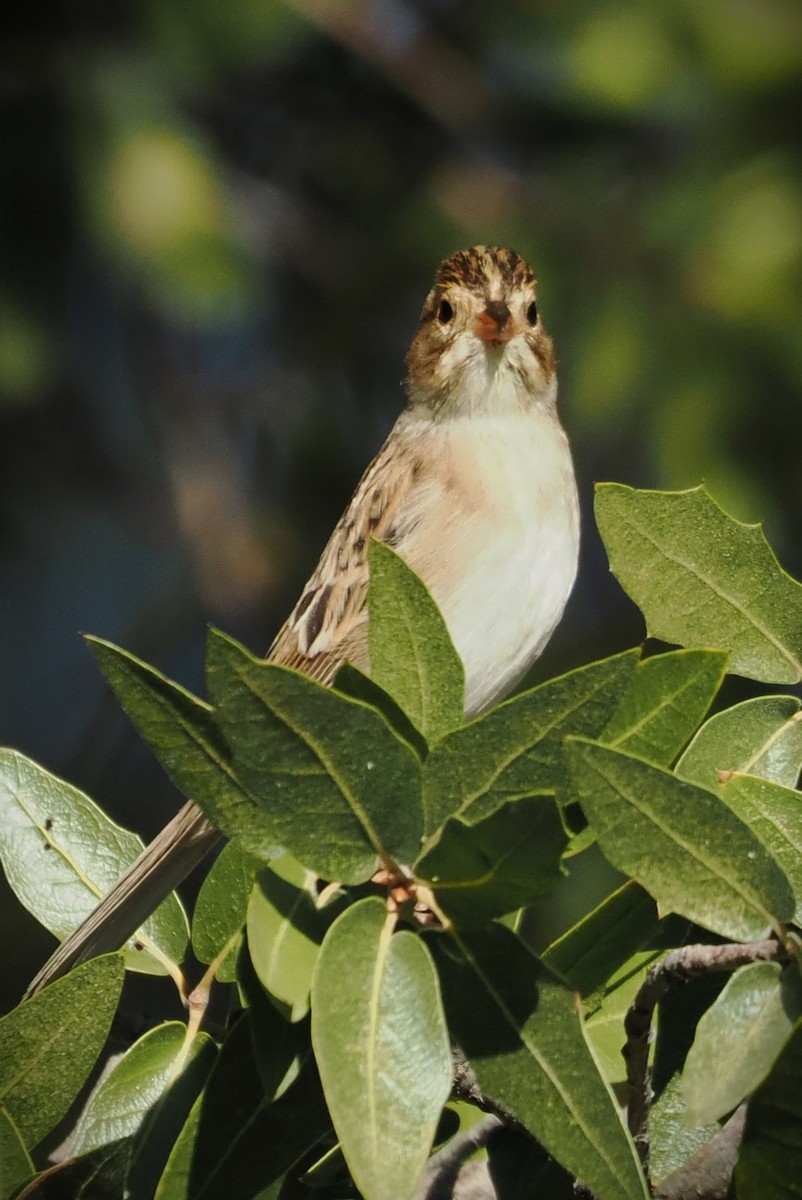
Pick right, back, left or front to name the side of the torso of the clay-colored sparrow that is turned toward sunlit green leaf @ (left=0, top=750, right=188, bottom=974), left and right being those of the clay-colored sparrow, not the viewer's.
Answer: right

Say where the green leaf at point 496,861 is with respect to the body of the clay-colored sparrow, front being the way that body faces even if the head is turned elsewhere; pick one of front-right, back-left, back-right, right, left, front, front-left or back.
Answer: front-right

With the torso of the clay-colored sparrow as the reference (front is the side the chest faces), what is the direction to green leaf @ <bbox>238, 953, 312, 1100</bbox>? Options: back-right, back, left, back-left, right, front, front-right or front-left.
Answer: front-right

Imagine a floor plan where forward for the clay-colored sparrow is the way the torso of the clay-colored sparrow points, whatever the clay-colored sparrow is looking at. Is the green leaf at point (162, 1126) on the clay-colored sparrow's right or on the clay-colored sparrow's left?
on the clay-colored sparrow's right

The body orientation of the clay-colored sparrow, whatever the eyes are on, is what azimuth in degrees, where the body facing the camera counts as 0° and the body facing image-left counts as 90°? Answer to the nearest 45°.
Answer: approximately 315°

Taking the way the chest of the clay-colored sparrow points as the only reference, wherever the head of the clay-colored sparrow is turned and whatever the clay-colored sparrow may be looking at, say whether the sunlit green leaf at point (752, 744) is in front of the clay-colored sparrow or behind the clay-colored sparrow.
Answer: in front

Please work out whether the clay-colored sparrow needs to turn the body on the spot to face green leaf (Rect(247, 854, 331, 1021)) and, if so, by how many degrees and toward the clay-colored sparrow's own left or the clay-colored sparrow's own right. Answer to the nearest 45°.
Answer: approximately 45° to the clay-colored sparrow's own right

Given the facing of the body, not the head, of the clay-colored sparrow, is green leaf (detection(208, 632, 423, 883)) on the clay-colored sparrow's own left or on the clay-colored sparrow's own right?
on the clay-colored sparrow's own right

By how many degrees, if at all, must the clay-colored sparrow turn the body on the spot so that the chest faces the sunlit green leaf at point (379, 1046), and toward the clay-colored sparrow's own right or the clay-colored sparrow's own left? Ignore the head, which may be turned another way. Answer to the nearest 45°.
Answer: approximately 45° to the clay-colored sparrow's own right

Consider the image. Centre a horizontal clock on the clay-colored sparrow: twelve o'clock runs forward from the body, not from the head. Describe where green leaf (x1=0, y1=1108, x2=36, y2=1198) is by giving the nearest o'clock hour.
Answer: The green leaf is roughly at 2 o'clock from the clay-colored sparrow.

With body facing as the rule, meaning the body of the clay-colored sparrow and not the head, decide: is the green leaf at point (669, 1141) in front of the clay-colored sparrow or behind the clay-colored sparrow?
in front
